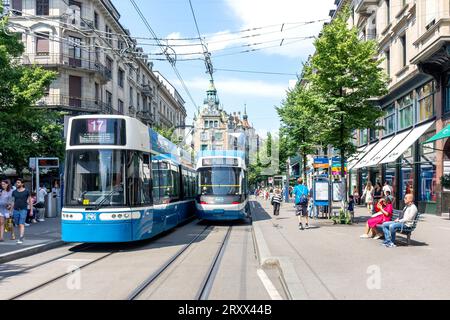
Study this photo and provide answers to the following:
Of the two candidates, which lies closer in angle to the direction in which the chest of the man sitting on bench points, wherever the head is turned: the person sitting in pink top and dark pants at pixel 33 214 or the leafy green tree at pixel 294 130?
the person sitting in pink top and dark pants

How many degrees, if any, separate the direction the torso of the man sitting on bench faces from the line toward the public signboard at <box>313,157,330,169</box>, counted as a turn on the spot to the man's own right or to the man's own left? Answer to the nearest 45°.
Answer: approximately 90° to the man's own right

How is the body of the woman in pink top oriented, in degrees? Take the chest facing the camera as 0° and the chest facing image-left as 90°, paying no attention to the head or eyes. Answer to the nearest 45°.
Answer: approximately 90°

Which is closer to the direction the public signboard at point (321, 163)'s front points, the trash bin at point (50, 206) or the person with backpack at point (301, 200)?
the person with backpack

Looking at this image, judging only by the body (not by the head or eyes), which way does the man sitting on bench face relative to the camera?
to the viewer's left

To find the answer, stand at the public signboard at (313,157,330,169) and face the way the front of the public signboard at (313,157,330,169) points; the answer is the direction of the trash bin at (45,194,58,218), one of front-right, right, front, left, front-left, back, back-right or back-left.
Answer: right

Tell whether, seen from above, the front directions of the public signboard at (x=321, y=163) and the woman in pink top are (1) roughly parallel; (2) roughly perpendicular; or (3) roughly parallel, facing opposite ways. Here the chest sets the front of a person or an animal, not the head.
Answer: roughly perpendicular

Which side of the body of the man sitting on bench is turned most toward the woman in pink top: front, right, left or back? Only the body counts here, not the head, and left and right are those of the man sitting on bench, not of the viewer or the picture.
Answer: right

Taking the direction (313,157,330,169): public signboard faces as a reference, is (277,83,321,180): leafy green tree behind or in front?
behind
